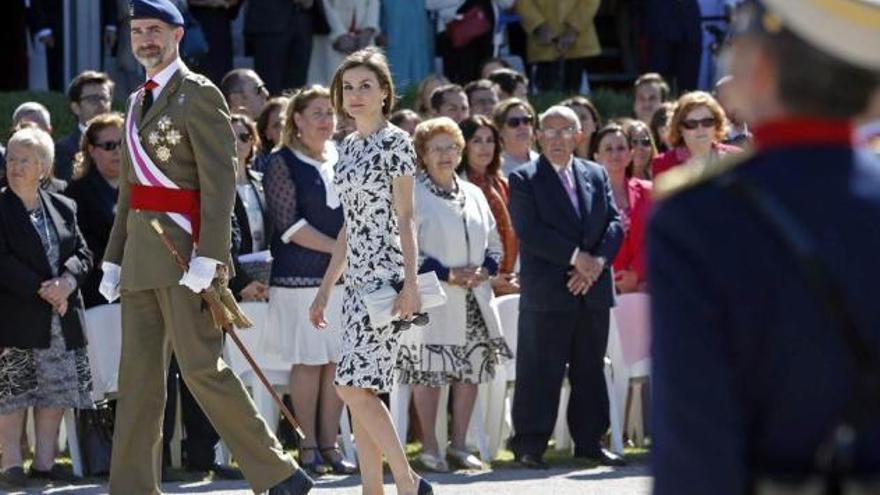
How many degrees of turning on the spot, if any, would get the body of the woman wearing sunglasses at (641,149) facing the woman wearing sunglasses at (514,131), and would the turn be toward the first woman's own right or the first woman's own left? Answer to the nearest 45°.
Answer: approximately 45° to the first woman's own right

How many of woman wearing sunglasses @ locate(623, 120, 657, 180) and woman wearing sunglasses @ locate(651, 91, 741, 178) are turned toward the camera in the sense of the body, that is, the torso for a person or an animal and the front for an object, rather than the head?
2

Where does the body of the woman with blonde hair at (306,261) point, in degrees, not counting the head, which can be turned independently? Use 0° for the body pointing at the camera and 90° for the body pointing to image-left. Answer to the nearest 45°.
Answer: approximately 315°

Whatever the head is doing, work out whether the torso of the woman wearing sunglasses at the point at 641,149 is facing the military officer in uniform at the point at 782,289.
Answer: yes

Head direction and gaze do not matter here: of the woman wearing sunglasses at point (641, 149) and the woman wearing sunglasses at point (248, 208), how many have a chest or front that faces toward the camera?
2

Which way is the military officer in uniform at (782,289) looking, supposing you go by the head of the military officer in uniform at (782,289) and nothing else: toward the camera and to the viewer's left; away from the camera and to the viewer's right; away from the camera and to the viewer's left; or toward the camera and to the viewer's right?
away from the camera and to the viewer's left

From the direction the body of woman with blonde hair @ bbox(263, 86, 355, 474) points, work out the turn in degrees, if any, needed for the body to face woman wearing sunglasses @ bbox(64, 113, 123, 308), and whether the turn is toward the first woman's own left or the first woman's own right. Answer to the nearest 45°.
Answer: approximately 135° to the first woman's own right

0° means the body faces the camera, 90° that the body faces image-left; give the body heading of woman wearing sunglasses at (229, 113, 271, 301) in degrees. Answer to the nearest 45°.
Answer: approximately 0°

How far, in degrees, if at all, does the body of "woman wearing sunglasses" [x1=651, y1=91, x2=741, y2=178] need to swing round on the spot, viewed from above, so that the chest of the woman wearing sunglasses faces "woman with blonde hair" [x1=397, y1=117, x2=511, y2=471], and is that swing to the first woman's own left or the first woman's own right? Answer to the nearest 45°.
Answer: approximately 45° to the first woman's own right

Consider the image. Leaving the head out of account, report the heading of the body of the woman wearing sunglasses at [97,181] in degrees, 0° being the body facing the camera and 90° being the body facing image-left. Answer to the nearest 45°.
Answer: approximately 315°
